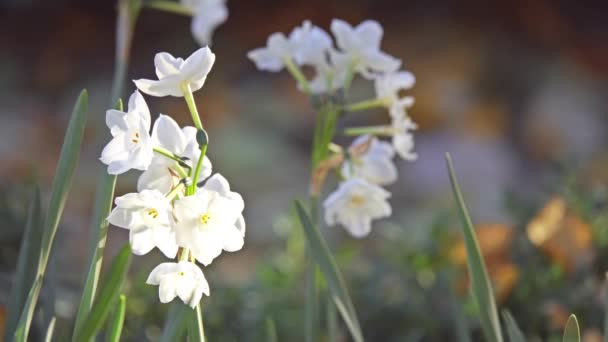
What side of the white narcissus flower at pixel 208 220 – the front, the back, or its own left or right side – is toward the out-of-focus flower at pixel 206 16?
back

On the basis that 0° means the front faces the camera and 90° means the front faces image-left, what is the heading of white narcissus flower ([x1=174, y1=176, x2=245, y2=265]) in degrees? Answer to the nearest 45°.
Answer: approximately 0°

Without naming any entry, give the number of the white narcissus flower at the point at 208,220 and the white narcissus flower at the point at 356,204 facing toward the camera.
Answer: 2

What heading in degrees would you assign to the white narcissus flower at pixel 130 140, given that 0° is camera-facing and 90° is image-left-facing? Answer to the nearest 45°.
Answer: approximately 45°
